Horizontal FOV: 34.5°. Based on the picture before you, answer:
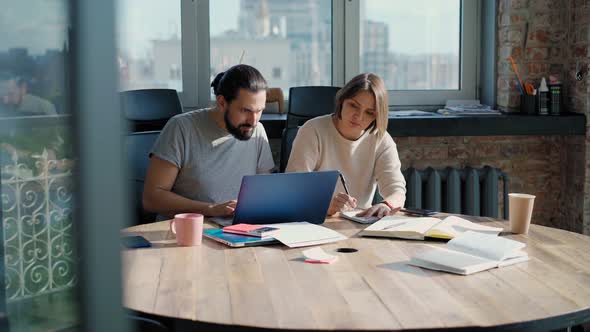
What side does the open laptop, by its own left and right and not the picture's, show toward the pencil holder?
right

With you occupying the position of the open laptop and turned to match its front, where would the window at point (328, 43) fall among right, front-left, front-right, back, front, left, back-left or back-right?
front-right

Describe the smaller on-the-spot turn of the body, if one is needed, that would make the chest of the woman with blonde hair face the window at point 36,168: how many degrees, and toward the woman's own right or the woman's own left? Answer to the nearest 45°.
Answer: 0° — they already face it

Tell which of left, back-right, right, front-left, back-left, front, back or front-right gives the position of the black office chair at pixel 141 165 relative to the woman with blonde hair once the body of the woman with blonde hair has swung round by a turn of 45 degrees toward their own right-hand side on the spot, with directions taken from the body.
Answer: front-right

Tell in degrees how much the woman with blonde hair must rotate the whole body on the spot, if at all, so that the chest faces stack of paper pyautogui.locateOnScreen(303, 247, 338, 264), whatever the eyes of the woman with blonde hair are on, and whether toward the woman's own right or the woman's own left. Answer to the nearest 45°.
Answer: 0° — they already face it

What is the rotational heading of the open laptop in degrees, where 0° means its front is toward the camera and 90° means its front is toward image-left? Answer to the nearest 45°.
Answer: approximately 135°

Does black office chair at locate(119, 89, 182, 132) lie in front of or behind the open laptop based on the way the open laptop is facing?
in front

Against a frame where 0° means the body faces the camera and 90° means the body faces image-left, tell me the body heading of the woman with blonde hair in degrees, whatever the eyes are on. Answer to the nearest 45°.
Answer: approximately 0°

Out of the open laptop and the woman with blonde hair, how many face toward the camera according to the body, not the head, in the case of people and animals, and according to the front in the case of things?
1

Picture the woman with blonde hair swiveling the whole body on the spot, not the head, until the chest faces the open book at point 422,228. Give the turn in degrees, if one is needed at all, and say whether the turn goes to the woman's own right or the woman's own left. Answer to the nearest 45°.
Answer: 0° — they already face it
